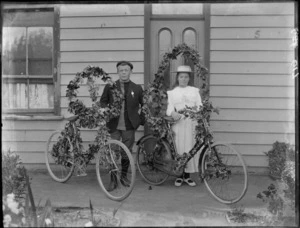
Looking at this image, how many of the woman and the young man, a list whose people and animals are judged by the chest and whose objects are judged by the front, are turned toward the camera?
2

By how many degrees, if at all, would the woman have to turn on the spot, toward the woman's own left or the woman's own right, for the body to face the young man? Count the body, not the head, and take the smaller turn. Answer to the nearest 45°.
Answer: approximately 90° to the woman's own right

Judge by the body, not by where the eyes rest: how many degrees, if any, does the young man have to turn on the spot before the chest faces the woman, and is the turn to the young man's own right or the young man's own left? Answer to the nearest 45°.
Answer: approximately 90° to the young man's own left

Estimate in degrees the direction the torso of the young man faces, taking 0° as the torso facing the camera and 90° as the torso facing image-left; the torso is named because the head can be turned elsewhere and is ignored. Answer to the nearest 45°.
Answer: approximately 0°

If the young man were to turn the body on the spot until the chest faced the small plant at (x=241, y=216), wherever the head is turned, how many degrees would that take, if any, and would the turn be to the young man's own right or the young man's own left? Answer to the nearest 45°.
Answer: approximately 45° to the young man's own left

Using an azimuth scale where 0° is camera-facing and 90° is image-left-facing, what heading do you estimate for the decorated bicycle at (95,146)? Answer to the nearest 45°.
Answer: approximately 315°

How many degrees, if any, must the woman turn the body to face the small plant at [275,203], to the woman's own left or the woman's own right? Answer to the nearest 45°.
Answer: approximately 45° to the woman's own left
